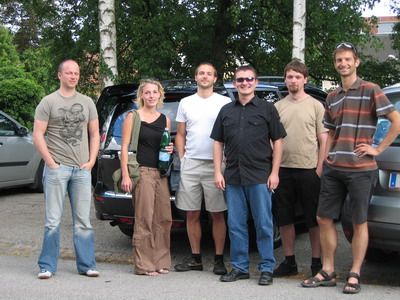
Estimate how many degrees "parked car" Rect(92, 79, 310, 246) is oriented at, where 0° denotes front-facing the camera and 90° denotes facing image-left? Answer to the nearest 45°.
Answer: approximately 225°

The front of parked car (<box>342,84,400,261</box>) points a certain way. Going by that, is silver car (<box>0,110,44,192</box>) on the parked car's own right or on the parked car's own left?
on the parked car's own left

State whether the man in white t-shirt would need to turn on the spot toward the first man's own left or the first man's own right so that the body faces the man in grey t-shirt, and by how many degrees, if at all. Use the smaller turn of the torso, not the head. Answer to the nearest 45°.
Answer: approximately 90° to the first man's own right

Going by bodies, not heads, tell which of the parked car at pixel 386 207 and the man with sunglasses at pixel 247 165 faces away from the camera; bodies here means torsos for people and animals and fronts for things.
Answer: the parked car

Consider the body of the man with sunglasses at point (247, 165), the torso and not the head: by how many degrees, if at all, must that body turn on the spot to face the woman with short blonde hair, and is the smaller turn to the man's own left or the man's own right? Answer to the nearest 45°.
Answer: approximately 90° to the man's own right

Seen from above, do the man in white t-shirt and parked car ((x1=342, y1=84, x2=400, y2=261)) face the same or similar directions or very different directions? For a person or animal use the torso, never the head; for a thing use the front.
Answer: very different directions

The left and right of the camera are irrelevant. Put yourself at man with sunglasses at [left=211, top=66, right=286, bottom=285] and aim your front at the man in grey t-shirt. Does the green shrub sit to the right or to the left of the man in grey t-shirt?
right

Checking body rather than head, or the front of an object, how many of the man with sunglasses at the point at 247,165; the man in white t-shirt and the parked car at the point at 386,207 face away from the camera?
1

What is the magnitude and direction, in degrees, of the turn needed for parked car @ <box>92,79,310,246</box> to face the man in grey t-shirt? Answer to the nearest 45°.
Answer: approximately 180°

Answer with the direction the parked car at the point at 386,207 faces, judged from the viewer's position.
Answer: facing away from the viewer

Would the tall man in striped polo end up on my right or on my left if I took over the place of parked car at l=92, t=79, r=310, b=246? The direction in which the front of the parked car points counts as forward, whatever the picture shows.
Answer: on my right

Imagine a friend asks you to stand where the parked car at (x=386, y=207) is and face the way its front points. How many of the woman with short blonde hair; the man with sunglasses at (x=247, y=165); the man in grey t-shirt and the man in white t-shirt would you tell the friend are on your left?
4
